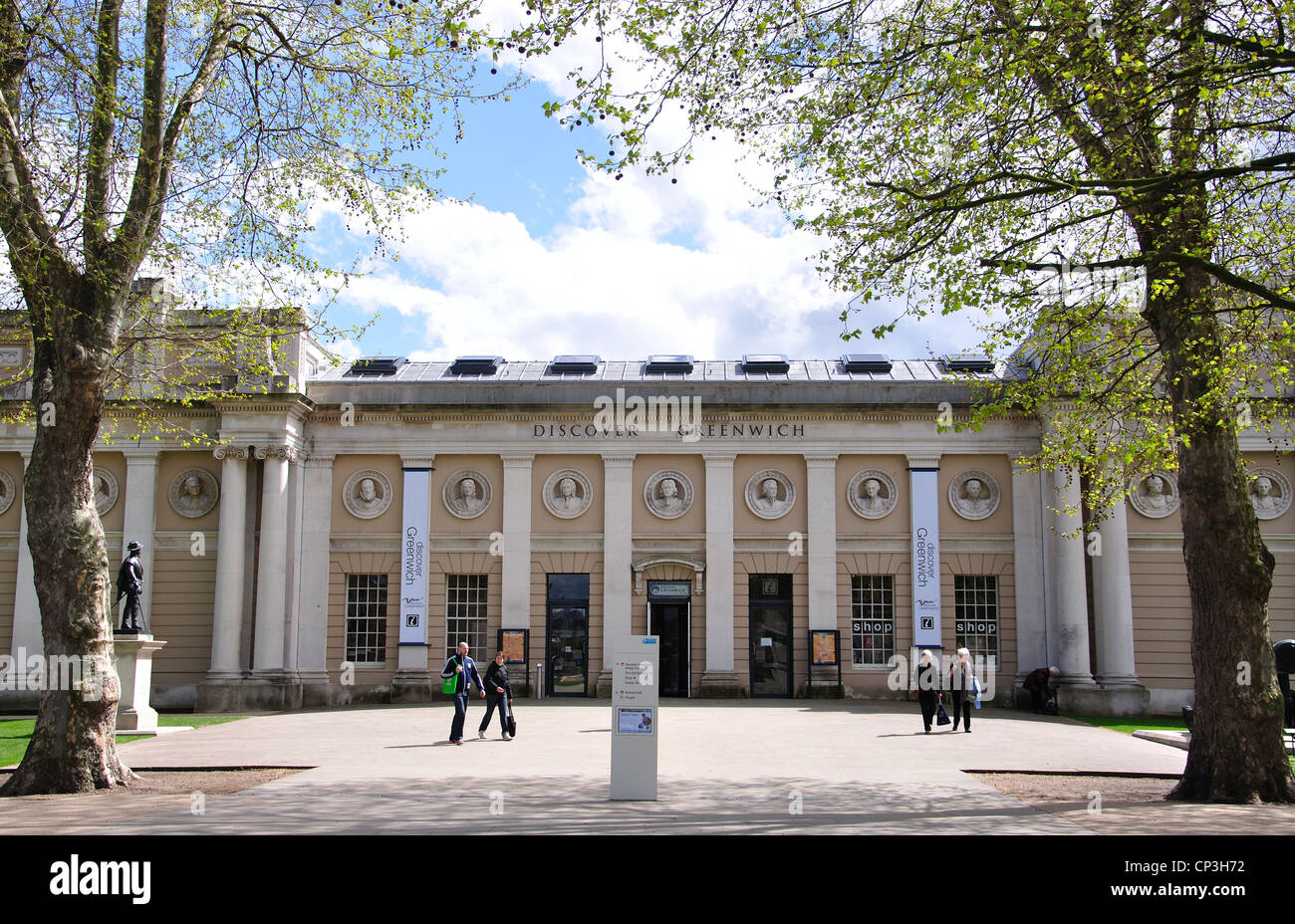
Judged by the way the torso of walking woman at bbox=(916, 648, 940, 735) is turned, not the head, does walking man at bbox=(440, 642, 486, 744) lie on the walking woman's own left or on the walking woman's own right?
on the walking woman's own right

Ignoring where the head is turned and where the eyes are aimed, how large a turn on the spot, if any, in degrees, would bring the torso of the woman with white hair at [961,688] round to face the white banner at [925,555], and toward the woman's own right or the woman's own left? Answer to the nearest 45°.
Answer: approximately 180°

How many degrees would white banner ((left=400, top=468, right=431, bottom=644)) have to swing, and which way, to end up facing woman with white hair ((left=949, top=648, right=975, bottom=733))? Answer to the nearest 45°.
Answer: approximately 45° to its left

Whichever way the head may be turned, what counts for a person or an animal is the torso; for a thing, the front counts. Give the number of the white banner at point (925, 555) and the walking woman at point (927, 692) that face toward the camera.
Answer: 2

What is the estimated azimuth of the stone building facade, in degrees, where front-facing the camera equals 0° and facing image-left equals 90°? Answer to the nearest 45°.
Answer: approximately 0°
